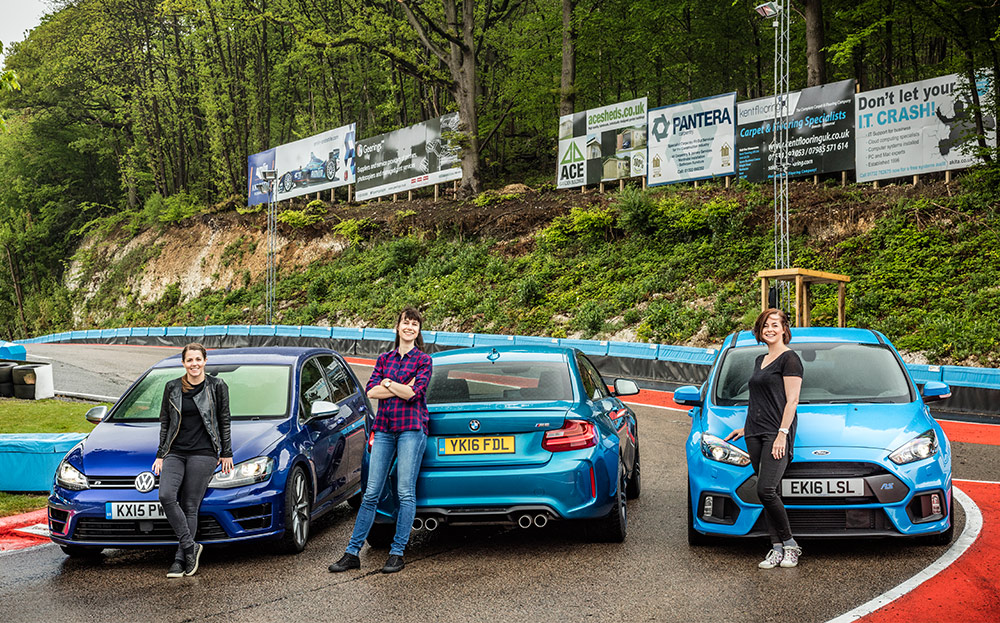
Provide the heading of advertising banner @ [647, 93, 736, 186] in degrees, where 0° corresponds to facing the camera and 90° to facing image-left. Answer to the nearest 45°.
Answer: approximately 45°

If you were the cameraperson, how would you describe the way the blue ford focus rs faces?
facing the viewer

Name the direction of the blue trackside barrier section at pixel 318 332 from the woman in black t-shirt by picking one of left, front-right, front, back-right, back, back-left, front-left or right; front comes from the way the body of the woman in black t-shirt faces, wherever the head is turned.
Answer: right

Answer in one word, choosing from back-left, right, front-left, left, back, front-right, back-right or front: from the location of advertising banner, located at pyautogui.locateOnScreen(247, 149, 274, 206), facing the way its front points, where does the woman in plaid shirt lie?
front-left

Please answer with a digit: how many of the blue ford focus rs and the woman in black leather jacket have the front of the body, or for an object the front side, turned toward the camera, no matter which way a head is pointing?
2

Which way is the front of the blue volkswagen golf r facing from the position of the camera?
facing the viewer and to the left of the viewer

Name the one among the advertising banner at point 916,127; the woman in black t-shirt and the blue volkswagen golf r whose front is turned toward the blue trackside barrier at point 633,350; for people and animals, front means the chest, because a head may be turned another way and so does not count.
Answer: the advertising banner

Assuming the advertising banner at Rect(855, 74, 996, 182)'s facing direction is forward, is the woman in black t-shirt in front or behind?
in front

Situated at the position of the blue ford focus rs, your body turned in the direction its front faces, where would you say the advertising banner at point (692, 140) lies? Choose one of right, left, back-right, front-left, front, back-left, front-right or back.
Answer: back

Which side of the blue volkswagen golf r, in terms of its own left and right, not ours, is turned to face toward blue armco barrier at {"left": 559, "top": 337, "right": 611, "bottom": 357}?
back

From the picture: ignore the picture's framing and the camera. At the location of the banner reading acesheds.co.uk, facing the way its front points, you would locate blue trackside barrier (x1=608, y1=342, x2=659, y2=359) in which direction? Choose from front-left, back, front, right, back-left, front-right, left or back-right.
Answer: front-left

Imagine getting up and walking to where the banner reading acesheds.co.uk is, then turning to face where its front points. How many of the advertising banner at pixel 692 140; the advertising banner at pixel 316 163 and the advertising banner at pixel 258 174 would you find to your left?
1

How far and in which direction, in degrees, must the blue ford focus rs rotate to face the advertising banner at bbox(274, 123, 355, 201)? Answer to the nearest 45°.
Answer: approximately 135° to its right

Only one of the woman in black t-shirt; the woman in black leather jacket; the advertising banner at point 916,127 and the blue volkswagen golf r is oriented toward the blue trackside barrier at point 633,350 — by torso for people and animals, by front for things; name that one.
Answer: the advertising banner
